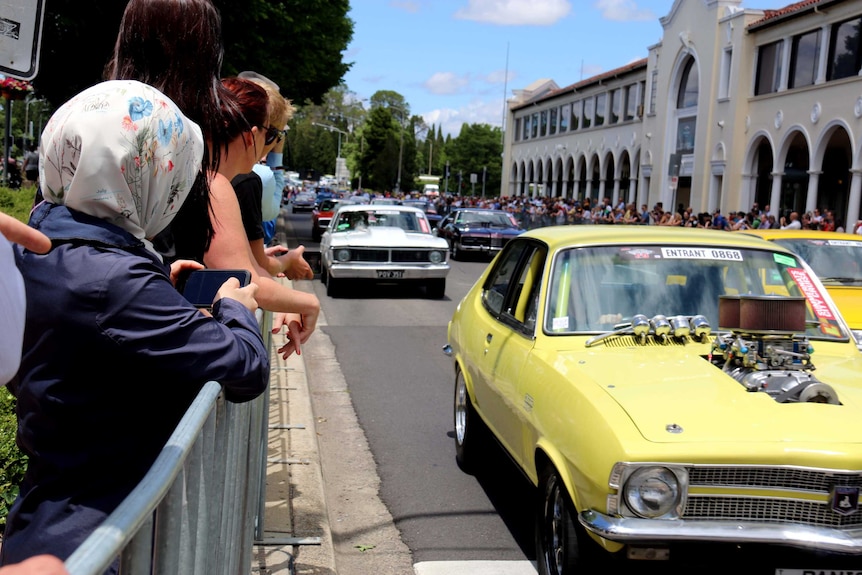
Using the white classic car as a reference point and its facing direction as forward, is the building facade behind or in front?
behind

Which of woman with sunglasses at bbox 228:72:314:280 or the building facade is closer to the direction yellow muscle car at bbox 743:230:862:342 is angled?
the woman with sunglasses

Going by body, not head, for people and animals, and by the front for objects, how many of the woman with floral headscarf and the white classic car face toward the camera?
1

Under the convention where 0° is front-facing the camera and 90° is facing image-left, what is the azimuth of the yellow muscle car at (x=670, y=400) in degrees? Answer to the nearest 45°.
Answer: approximately 315°

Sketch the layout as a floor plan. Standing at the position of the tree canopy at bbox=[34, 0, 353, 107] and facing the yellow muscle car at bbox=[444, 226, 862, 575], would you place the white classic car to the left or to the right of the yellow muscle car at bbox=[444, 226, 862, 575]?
left

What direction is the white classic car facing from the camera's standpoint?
toward the camera

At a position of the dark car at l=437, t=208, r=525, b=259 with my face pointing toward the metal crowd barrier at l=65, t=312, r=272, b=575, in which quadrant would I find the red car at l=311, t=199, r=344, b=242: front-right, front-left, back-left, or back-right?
back-right

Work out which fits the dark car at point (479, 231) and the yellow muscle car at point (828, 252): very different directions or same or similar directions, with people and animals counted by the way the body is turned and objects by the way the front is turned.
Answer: same or similar directions

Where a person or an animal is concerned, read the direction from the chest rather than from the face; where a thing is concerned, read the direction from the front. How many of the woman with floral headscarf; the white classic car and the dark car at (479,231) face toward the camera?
2

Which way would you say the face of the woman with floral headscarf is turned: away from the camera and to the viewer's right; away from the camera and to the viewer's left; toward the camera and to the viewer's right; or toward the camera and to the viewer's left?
away from the camera and to the viewer's right

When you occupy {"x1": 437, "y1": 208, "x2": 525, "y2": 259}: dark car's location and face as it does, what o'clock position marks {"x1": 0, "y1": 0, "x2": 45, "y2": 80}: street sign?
The street sign is roughly at 12 o'clock from the dark car.

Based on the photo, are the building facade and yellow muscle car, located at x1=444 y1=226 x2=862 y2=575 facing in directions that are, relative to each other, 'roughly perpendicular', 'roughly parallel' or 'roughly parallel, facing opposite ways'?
roughly perpendicular

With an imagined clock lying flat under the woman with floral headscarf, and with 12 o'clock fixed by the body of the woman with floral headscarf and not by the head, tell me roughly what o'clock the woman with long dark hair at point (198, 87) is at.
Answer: The woman with long dark hair is roughly at 11 o'clock from the woman with floral headscarf.

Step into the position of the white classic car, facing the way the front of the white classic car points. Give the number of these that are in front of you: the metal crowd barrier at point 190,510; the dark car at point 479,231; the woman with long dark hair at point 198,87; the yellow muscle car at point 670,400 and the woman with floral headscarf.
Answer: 4

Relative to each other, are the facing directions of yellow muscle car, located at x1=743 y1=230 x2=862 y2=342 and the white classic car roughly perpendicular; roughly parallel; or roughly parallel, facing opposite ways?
roughly parallel

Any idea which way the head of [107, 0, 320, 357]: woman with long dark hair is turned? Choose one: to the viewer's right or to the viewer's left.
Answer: to the viewer's right

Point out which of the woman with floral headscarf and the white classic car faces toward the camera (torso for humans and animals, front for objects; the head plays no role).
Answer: the white classic car

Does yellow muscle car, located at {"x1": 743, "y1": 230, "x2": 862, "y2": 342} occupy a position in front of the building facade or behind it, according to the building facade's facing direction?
in front

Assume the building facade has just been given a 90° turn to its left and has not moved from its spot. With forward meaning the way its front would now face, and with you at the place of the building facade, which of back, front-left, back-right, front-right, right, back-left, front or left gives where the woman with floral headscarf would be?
front-right

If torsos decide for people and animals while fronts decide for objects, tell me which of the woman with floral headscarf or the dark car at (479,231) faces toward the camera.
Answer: the dark car

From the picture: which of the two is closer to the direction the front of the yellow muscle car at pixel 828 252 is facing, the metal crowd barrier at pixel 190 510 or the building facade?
the metal crowd barrier

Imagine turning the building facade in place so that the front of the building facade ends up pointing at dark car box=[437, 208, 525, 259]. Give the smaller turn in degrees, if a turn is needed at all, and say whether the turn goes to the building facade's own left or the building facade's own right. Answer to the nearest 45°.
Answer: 0° — it already faces it

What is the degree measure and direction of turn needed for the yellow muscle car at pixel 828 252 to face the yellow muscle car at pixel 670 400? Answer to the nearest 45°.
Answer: approximately 45° to its right

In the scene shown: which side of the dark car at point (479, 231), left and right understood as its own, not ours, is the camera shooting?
front
